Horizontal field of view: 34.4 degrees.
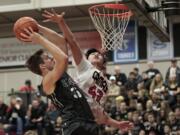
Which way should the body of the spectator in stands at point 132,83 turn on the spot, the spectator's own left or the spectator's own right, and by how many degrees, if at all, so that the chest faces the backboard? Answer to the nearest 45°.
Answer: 0° — they already face it

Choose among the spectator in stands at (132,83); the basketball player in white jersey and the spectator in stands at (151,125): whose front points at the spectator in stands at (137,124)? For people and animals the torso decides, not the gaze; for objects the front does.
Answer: the spectator in stands at (132,83)

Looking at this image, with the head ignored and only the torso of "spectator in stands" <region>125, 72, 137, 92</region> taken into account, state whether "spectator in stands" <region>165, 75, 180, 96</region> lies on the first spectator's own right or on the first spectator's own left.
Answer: on the first spectator's own left

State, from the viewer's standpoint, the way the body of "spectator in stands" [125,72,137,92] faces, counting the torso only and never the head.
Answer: toward the camera

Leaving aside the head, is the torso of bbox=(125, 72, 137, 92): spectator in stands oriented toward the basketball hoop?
yes

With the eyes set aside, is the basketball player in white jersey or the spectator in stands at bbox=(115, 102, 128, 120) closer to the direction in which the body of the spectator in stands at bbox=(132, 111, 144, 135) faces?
the basketball player in white jersey

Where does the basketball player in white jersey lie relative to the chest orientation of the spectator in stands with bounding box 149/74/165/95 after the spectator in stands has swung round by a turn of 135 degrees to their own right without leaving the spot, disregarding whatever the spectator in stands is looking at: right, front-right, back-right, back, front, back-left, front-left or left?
back-left

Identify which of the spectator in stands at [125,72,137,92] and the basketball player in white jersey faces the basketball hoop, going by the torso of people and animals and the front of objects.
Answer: the spectator in stands

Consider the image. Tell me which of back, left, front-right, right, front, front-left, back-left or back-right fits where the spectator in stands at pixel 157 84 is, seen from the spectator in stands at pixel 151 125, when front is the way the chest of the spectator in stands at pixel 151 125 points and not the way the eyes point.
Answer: back

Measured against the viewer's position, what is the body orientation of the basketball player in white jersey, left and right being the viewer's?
facing the viewer and to the right of the viewer

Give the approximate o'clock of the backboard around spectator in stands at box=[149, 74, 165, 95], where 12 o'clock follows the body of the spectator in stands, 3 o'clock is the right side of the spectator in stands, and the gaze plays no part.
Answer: The backboard is roughly at 12 o'clock from the spectator in stands.

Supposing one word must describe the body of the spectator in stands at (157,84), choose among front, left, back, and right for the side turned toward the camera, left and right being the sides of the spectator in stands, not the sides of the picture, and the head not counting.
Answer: front

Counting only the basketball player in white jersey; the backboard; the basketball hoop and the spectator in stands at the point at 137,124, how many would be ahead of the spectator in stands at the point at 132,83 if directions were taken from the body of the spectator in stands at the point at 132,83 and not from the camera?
4

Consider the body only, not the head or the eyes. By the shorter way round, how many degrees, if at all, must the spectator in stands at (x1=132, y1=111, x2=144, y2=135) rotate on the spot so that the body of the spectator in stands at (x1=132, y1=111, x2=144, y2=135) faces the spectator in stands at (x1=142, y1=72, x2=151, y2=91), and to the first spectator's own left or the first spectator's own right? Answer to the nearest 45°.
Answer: approximately 135° to the first spectator's own right
